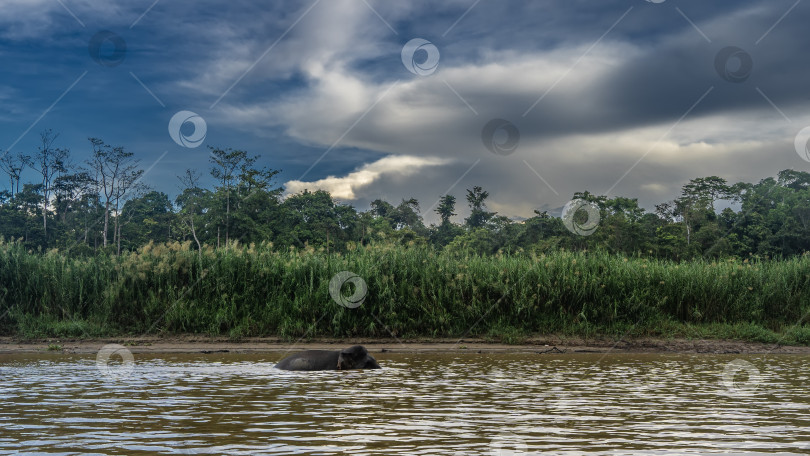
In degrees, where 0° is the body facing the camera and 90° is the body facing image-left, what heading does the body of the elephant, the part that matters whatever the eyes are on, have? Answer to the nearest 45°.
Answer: approximately 270°
